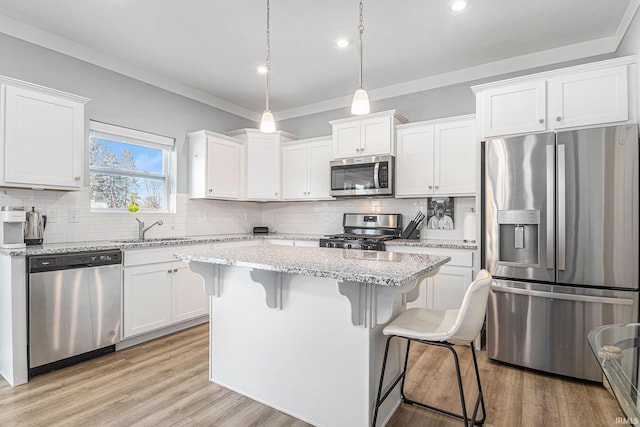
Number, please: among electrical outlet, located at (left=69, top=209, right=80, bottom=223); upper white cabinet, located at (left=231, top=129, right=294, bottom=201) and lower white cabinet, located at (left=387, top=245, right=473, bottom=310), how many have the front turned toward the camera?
3

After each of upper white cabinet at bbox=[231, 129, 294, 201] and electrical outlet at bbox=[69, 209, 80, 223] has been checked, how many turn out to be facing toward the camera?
2

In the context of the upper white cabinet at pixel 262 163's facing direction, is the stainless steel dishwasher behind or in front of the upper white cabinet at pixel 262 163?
in front

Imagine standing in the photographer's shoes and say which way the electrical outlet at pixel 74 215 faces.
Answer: facing the viewer

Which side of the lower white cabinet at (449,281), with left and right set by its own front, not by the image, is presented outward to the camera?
front

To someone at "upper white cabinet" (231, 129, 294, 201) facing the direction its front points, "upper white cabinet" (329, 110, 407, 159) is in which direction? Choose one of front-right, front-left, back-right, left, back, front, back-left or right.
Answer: front-left

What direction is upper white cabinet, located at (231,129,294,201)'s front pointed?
toward the camera

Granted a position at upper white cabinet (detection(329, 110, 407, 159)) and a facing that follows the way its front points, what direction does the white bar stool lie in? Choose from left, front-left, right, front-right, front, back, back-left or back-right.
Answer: front-left

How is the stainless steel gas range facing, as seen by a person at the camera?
facing the viewer and to the left of the viewer

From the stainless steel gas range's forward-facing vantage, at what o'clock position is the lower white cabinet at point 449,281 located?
The lower white cabinet is roughly at 9 o'clock from the stainless steel gas range.

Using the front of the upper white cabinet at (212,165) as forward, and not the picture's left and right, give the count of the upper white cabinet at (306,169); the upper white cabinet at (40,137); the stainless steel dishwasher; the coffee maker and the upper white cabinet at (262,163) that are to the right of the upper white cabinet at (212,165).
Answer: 3

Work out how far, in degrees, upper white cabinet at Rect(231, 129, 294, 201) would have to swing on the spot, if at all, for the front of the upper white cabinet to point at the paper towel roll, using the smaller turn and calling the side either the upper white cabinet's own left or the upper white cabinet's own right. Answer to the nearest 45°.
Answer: approximately 45° to the upper white cabinet's own left

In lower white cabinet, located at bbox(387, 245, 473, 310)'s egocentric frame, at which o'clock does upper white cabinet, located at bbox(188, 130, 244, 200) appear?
The upper white cabinet is roughly at 3 o'clock from the lower white cabinet.
